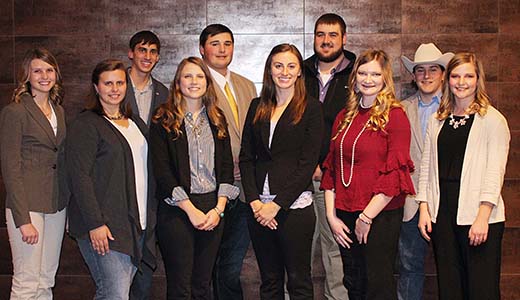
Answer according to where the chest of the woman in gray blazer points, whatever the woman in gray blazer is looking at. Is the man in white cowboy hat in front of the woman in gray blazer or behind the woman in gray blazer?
in front

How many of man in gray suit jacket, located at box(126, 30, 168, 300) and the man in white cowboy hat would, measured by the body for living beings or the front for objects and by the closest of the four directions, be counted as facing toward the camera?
2

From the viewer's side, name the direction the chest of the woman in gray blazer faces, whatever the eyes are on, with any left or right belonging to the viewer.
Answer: facing the viewer and to the right of the viewer

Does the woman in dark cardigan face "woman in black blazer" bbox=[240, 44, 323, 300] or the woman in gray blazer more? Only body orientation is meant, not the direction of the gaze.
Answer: the woman in black blazer

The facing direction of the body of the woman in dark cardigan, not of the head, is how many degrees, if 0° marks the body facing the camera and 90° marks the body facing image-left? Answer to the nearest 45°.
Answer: approximately 315°

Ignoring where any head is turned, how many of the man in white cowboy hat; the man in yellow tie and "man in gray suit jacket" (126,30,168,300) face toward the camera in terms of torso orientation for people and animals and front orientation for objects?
3

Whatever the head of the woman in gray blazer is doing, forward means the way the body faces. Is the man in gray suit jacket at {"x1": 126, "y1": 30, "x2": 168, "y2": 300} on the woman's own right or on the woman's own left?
on the woman's own left

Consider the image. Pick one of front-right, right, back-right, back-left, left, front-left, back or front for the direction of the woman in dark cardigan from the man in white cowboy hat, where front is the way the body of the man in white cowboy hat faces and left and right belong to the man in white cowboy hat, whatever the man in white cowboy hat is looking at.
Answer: front-right

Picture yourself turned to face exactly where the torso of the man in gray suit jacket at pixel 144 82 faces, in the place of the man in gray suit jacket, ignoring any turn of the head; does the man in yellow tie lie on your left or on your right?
on your left

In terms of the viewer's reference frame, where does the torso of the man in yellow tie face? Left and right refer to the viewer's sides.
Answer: facing the viewer

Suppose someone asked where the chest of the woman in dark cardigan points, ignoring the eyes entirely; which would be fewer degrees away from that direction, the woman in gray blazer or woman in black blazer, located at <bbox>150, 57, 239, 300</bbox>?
the woman in black blazer

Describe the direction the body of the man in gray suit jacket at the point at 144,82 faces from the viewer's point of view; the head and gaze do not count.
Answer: toward the camera
